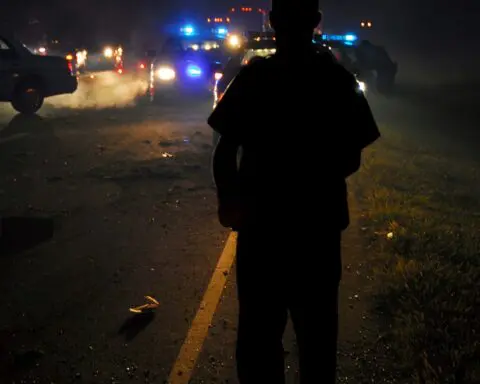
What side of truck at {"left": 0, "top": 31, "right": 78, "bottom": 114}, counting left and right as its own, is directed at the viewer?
left

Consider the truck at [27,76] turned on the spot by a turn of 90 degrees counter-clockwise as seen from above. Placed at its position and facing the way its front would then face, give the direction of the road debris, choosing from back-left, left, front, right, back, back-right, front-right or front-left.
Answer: front

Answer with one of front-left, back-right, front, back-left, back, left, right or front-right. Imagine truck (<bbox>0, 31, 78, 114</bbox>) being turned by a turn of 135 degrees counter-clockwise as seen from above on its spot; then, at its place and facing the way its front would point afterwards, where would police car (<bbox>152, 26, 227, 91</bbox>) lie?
left

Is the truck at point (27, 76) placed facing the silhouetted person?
no
